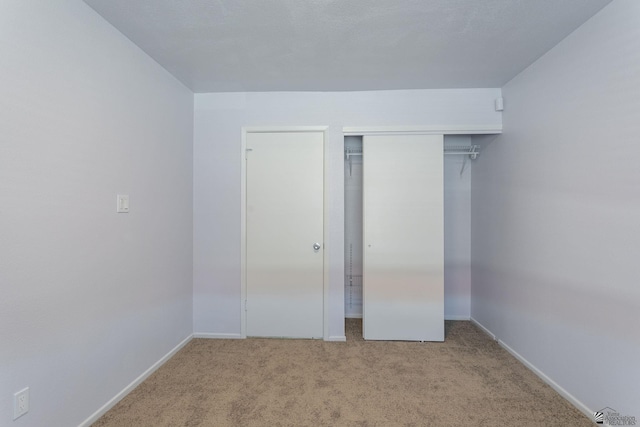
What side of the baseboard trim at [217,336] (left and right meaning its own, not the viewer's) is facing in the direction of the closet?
left

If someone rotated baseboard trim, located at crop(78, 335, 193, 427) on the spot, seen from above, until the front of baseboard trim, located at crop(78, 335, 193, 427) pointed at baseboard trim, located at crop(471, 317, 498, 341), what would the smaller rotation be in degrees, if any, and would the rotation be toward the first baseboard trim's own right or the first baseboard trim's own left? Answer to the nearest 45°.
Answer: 0° — it already faces it

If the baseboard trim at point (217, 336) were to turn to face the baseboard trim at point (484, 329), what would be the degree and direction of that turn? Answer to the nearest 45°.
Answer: approximately 90° to its left

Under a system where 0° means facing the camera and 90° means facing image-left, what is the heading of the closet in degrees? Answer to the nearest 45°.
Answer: approximately 0°

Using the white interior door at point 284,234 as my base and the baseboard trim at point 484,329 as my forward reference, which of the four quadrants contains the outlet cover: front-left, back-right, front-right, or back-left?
back-right

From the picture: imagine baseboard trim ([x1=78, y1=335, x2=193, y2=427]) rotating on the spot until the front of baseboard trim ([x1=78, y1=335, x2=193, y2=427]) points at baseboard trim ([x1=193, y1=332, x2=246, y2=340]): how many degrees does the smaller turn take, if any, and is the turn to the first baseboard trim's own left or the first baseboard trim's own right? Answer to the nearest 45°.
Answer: approximately 45° to the first baseboard trim's own left

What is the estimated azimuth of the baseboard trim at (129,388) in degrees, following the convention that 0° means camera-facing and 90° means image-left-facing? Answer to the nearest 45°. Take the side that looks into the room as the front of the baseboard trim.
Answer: approximately 270°

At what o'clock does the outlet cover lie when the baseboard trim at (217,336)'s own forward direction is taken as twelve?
The outlet cover is roughly at 1 o'clock from the baseboard trim.

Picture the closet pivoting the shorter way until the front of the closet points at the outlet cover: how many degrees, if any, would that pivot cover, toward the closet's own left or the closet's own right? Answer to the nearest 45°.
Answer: approximately 45° to the closet's own right
